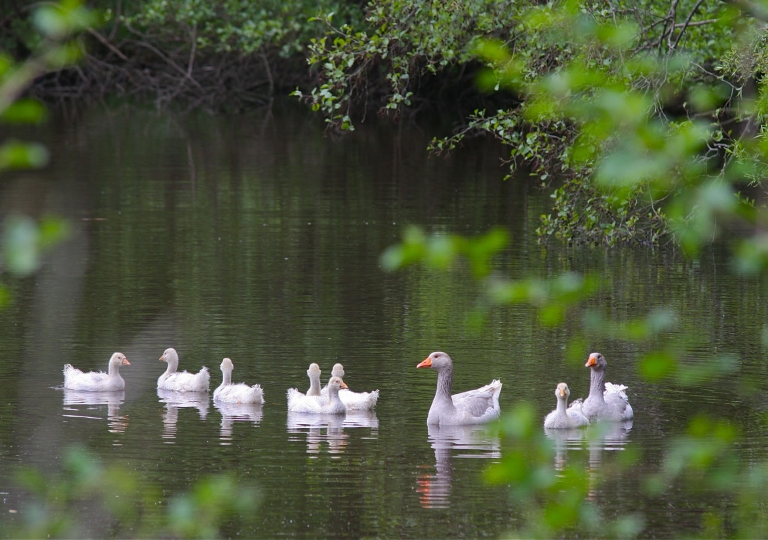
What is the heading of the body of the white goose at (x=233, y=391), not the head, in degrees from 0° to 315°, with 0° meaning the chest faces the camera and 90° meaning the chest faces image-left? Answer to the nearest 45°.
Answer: approximately 90°

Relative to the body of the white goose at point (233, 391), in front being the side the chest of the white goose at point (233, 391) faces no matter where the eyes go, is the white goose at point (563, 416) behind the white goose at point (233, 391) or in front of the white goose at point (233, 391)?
behind

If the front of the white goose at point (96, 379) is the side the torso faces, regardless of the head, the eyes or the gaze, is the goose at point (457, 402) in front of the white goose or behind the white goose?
in front

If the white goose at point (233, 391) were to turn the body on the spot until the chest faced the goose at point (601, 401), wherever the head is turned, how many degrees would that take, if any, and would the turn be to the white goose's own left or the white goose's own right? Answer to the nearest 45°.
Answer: approximately 180°

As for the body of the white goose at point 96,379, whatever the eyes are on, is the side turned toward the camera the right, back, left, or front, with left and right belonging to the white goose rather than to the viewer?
right

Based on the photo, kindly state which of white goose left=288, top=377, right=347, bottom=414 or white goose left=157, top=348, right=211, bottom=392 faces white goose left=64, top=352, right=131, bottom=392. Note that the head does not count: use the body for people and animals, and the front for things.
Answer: white goose left=157, top=348, right=211, bottom=392

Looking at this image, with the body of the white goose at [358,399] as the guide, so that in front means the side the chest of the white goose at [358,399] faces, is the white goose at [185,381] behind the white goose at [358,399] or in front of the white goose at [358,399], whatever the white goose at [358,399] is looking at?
in front

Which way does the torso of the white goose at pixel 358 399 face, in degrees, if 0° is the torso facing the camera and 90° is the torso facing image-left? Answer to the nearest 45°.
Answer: approximately 90°

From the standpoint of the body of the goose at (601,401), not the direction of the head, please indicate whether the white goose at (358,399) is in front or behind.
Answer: in front

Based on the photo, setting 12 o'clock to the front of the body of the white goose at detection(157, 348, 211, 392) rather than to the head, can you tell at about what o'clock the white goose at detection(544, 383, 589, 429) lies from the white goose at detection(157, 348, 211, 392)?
the white goose at detection(544, 383, 589, 429) is roughly at 7 o'clock from the white goose at detection(157, 348, 211, 392).

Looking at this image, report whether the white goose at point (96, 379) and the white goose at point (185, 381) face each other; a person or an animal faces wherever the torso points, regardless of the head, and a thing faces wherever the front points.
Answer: yes

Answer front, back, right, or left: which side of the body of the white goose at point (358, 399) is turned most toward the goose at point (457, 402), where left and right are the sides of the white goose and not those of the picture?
back

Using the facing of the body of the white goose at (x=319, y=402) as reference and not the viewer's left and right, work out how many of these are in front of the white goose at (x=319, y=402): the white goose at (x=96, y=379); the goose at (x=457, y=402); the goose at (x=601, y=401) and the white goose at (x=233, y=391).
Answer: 2

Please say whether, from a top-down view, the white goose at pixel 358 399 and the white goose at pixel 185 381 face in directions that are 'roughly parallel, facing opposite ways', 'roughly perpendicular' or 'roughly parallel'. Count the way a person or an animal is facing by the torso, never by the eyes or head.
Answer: roughly parallel

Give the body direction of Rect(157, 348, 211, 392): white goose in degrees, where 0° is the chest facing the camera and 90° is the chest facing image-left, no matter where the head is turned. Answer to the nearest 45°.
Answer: approximately 90°

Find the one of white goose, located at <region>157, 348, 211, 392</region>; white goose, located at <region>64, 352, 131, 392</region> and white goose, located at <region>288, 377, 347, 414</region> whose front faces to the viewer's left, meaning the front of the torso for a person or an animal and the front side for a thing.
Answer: white goose, located at <region>157, 348, 211, 392</region>

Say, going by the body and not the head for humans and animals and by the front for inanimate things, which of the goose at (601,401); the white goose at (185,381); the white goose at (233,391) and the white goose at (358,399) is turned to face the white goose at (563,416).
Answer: the goose
